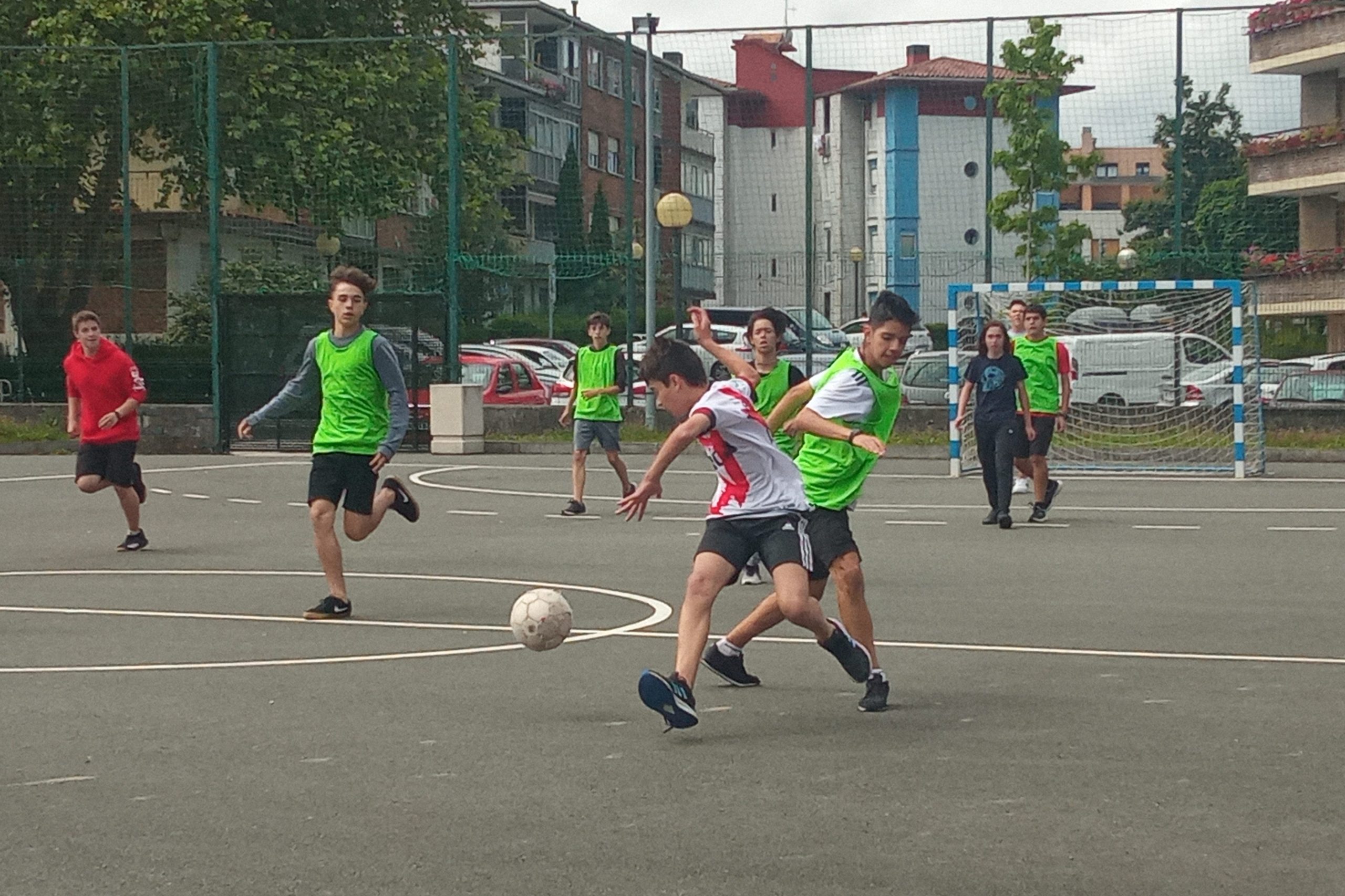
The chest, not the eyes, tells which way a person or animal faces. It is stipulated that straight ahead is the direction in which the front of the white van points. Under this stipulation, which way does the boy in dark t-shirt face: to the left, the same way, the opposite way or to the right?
to the right

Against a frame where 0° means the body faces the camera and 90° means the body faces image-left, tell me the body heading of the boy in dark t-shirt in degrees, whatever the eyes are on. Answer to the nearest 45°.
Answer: approximately 0°

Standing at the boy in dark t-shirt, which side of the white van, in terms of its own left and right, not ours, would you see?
right

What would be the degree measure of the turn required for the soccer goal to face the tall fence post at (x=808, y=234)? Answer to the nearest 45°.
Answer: approximately 90° to its right

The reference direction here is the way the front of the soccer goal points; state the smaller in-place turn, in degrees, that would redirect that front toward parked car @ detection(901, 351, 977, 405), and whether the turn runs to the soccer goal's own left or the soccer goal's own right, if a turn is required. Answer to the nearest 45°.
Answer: approximately 135° to the soccer goal's own right

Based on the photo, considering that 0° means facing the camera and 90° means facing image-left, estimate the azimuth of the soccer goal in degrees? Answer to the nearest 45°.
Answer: approximately 0°

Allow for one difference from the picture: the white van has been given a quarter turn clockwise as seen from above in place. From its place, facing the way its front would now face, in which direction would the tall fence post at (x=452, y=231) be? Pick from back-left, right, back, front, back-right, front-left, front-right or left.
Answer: right

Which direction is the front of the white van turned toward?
to the viewer's right

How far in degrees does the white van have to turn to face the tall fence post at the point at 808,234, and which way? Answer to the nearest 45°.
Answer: approximately 180°

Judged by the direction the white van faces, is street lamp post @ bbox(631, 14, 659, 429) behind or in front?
behind

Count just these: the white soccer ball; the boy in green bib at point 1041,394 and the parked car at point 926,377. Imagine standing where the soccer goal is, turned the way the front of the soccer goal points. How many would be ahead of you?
2

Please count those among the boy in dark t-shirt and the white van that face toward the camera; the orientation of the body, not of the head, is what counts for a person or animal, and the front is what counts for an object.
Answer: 1

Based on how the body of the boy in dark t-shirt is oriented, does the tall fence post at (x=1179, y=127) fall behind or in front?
behind

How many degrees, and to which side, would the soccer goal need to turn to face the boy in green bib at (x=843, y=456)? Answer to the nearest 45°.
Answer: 0° — it already faces them
